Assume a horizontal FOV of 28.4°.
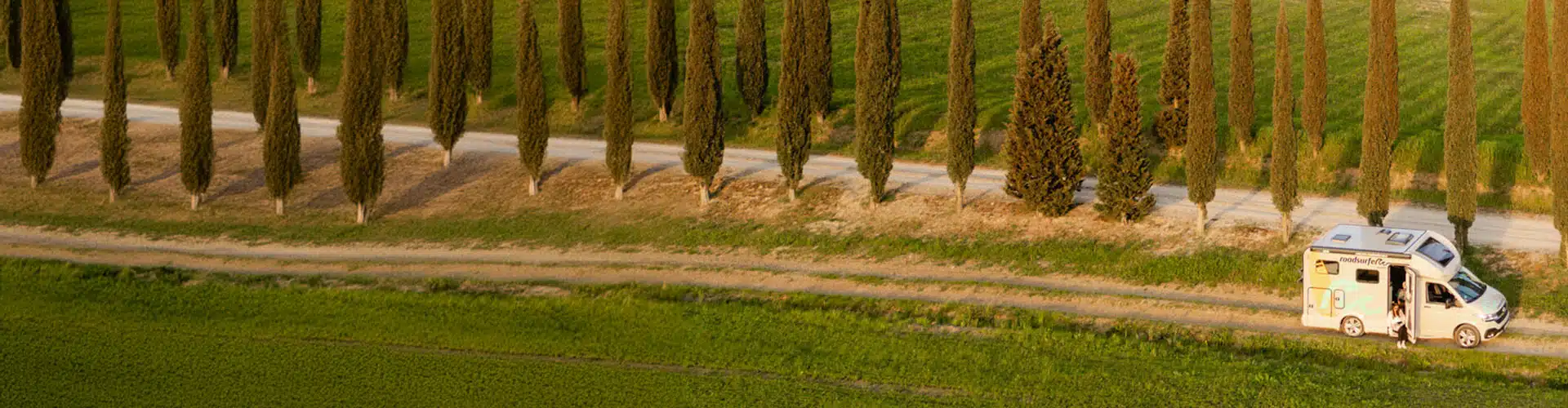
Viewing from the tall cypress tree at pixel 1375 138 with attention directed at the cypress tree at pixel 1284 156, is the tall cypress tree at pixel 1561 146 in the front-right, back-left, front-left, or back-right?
back-left

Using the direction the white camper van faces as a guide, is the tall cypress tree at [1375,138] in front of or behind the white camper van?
behind

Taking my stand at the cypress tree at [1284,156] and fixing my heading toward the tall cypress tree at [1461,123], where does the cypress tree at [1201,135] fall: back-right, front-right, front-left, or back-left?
back-left

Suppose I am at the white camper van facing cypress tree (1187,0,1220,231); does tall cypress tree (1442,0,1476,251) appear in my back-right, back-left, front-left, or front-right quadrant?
front-right

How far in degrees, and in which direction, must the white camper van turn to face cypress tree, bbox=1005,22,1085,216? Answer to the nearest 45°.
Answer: approximately 180°

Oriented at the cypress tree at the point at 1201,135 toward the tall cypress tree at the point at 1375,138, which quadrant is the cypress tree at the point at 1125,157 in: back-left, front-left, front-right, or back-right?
back-left

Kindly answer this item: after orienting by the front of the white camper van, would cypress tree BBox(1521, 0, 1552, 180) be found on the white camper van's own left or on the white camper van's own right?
on the white camper van's own left

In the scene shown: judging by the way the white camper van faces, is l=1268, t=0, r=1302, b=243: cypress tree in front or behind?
behind

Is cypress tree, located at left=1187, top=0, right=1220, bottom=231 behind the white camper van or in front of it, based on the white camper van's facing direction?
behind

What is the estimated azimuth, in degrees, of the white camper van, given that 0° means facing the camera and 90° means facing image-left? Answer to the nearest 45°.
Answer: approximately 315°

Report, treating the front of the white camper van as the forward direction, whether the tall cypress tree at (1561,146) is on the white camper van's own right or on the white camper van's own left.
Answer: on the white camper van's own left

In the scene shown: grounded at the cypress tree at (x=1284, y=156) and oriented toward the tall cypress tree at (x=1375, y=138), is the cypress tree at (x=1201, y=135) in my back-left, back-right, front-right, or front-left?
back-left

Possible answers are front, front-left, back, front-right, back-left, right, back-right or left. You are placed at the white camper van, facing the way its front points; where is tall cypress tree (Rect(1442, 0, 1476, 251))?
back-left

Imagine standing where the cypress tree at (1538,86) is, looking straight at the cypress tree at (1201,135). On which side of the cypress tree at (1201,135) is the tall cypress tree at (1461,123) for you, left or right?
left
